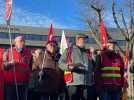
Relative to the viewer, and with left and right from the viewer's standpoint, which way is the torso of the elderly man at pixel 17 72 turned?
facing the viewer

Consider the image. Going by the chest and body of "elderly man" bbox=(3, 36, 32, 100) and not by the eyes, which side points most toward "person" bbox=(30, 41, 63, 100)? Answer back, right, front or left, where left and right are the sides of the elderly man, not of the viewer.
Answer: left

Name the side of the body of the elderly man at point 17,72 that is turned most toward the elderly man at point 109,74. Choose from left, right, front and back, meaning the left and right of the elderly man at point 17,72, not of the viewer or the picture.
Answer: left
